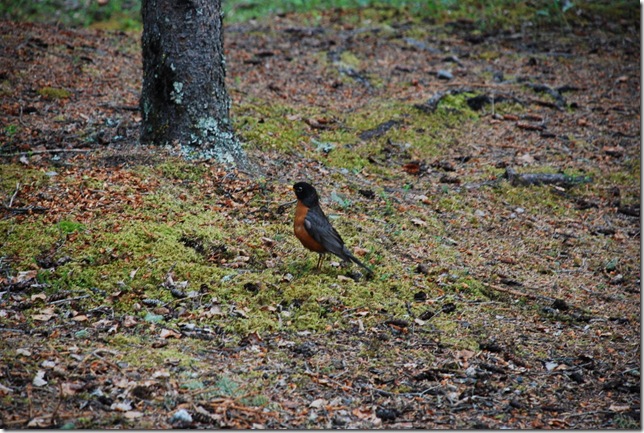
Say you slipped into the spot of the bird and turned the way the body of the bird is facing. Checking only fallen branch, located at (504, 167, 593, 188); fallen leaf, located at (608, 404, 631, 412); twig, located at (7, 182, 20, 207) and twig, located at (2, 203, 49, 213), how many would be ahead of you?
2

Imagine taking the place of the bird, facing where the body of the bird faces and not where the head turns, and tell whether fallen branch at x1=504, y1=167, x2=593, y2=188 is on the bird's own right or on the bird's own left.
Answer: on the bird's own right

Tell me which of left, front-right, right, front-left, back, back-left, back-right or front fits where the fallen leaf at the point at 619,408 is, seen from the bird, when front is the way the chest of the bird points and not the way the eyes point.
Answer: back-left

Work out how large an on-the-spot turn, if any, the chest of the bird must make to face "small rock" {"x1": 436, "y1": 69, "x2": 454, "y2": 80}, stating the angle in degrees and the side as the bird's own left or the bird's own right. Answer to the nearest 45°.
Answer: approximately 90° to the bird's own right

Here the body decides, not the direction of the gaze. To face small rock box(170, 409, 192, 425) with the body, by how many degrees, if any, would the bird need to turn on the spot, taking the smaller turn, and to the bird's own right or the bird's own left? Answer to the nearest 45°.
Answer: approximately 90° to the bird's own left

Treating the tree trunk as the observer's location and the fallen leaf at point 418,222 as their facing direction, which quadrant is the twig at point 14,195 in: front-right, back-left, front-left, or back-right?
back-right

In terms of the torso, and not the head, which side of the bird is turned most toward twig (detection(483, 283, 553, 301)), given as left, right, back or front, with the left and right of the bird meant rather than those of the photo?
back

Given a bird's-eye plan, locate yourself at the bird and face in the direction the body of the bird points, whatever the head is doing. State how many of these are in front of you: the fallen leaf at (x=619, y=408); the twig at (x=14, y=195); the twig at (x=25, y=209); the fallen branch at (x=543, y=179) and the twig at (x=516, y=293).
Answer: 2

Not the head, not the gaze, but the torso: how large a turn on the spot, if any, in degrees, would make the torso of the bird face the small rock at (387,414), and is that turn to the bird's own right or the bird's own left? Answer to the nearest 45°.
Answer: approximately 90° to the bird's own left

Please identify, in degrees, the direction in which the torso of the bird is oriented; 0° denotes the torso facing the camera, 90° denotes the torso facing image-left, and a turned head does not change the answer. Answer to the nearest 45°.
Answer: approximately 90°

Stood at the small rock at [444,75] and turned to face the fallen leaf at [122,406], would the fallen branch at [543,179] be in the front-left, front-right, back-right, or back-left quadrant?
front-left

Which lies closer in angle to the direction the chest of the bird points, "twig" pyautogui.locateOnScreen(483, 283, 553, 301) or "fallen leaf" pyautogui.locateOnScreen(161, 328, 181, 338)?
the fallen leaf

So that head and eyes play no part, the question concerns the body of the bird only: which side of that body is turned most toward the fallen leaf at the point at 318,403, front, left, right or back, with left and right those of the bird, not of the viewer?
left
